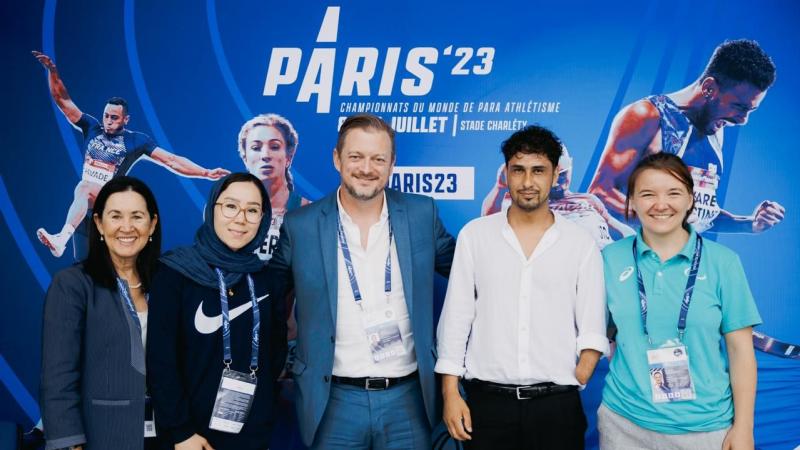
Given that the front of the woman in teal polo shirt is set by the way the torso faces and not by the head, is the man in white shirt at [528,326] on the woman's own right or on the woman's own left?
on the woman's own right

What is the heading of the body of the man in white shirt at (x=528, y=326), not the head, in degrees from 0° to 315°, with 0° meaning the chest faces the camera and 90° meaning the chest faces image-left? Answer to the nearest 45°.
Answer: approximately 0°

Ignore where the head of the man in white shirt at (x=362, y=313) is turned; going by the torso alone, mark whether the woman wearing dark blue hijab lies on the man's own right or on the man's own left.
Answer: on the man's own right

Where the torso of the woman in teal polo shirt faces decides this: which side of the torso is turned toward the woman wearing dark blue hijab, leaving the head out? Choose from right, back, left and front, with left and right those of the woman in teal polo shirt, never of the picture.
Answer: right

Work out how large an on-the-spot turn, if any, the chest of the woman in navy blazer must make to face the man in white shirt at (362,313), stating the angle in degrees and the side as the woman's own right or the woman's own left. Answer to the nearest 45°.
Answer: approximately 45° to the woman's own left

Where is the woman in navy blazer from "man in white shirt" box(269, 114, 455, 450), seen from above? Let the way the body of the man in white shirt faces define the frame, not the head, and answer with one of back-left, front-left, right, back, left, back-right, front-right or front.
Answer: right

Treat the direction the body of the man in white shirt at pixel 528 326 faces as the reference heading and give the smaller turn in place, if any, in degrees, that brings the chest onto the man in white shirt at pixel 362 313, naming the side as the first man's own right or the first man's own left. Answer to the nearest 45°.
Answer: approximately 90° to the first man's own right
